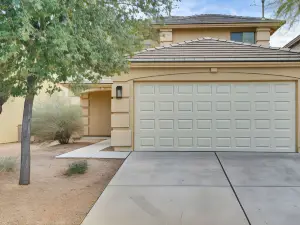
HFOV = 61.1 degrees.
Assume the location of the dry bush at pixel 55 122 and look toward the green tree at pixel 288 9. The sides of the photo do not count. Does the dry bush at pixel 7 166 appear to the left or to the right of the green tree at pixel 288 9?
right

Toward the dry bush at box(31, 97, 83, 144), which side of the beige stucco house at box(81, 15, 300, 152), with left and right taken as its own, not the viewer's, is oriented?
right

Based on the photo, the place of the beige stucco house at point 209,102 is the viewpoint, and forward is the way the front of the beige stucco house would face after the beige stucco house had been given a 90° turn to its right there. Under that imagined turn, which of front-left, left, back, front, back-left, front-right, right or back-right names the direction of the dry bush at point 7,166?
front-left

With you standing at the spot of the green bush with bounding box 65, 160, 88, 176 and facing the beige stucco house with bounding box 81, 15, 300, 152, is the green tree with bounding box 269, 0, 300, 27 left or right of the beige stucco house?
right

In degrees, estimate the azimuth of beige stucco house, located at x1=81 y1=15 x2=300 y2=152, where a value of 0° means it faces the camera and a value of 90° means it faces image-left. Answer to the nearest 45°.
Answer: approximately 0°

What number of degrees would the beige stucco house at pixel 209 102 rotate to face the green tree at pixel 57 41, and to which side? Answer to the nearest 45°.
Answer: approximately 45° to its right
